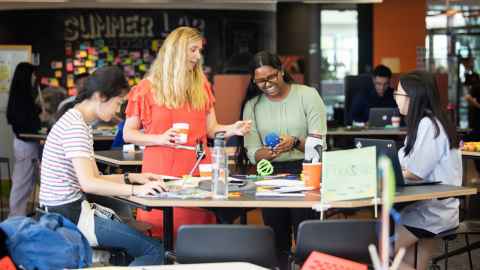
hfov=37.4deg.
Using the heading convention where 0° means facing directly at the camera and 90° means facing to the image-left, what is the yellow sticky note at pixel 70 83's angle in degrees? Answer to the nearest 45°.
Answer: approximately 0°

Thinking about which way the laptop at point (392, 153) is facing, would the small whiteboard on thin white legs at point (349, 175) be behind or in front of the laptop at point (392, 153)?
behind

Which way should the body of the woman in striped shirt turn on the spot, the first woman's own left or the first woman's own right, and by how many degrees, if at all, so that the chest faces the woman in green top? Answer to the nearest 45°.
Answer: approximately 45° to the first woman's own left

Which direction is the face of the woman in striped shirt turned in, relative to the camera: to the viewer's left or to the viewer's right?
to the viewer's right

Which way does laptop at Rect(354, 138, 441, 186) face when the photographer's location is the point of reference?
facing away from the viewer and to the right of the viewer

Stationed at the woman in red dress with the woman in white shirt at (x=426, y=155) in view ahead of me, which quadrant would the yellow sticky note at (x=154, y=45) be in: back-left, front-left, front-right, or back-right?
back-left

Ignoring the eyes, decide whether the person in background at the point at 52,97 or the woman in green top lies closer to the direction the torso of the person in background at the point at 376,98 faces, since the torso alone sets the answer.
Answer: the woman in green top

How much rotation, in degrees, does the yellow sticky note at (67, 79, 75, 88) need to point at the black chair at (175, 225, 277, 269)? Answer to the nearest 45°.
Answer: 0° — it already faces it

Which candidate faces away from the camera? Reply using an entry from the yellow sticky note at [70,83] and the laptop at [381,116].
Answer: the laptop

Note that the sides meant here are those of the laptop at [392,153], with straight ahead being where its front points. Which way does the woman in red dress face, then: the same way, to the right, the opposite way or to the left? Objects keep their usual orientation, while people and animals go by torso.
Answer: to the right

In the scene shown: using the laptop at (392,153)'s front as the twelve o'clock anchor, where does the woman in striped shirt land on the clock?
The woman in striped shirt is roughly at 7 o'clock from the laptop.

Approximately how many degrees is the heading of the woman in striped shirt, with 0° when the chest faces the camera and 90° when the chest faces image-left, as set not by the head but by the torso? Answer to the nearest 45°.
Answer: approximately 270°

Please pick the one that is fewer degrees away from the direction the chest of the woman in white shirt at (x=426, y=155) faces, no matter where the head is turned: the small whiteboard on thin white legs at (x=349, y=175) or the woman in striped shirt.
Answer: the woman in striped shirt
